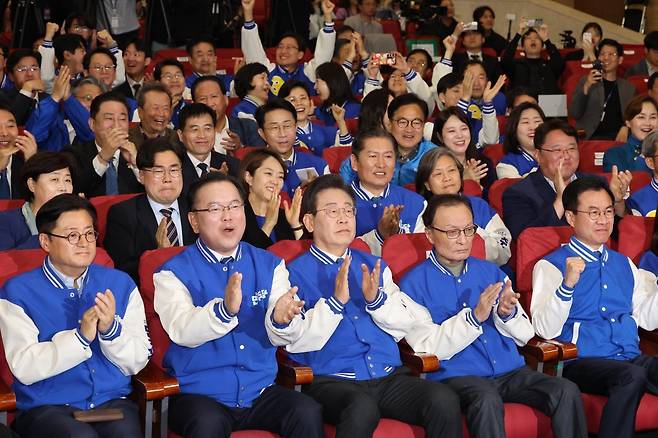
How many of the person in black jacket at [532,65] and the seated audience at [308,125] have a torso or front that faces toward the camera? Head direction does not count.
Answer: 2

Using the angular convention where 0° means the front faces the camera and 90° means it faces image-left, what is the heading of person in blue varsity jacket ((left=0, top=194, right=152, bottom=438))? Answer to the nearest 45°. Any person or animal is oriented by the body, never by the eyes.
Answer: approximately 315°

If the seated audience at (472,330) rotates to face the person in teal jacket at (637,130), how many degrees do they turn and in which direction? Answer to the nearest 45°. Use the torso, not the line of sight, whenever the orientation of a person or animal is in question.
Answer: approximately 135° to their left

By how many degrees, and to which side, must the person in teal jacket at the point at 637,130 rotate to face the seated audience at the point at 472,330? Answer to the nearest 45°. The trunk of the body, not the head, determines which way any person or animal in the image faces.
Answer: approximately 45° to their right

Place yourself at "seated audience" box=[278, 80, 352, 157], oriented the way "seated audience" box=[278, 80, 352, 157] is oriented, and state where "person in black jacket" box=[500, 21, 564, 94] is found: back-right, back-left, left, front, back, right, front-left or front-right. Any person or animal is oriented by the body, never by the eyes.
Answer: back-left

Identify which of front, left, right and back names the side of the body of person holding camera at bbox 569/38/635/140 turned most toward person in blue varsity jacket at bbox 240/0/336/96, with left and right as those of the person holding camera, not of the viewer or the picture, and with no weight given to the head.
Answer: right

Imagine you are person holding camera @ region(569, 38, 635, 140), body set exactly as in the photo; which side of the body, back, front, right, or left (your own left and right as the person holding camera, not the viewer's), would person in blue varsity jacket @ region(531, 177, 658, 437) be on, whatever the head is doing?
front

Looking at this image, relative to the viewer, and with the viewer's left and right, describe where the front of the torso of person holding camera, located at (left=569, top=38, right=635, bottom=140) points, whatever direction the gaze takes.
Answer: facing the viewer

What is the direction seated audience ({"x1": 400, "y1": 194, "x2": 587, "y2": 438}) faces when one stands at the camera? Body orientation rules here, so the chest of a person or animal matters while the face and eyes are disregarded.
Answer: facing the viewer and to the right of the viewer

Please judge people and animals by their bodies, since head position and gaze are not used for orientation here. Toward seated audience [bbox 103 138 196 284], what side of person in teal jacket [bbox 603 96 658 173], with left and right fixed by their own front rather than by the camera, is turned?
right

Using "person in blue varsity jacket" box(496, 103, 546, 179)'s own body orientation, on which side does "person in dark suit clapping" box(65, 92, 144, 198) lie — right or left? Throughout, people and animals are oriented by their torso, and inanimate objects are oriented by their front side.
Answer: on their right

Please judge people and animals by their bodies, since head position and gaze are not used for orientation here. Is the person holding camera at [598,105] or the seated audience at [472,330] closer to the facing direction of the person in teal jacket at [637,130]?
the seated audience
